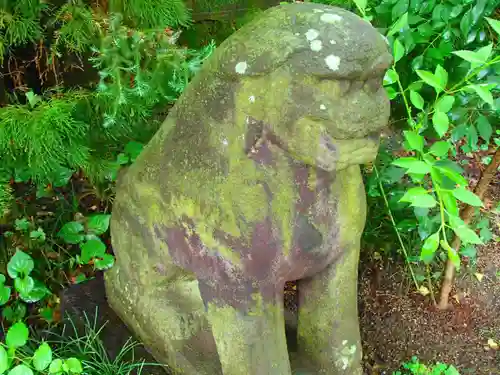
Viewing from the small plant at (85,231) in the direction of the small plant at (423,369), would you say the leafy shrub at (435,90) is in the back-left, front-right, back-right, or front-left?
front-left

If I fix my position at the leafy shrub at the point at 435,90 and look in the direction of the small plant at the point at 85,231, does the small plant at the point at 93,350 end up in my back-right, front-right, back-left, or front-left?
front-left

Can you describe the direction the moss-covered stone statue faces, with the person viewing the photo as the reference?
facing the viewer and to the right of the viewer

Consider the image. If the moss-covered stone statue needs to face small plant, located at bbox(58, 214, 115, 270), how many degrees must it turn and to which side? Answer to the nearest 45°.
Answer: approximately 180°

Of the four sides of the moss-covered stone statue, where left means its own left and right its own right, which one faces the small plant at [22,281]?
back
